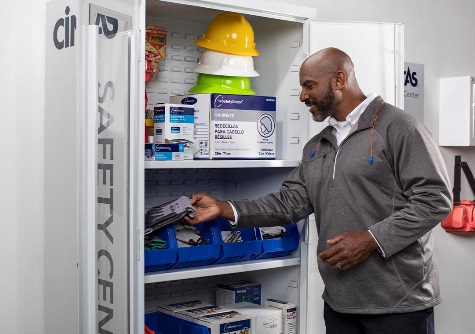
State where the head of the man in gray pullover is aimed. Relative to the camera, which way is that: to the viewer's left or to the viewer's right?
to the viewer's left

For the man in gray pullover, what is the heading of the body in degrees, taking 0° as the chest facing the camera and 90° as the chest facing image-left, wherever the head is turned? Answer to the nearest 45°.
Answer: approximately 45°

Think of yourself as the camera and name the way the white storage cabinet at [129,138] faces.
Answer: facing the viewer and to the right of the viewer

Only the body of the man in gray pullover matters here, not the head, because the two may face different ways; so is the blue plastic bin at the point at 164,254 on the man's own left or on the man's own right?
on the man's own right

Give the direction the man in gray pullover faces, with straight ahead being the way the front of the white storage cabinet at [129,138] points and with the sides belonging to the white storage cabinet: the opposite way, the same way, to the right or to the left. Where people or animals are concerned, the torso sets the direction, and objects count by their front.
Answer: to the right
